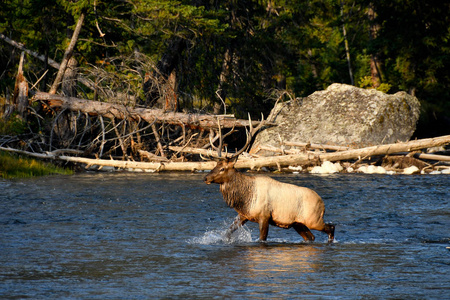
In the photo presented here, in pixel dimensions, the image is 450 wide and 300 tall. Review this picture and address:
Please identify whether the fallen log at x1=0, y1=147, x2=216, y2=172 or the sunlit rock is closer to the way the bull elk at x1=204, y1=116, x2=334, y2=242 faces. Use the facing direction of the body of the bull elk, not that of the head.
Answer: the fallen log

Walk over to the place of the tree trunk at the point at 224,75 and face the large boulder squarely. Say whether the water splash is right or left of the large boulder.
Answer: right

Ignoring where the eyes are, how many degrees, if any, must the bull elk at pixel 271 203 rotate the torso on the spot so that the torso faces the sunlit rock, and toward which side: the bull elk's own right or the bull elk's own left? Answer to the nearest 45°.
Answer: approximately 135° to the bull elk's own right

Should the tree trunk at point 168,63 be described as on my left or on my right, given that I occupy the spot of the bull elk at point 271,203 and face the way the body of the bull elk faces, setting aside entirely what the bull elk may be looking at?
on my right

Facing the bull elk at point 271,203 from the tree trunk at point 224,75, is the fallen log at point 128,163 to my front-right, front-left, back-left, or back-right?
front-right

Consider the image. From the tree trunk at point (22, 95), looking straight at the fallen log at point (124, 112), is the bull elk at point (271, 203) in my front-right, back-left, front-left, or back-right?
front-right

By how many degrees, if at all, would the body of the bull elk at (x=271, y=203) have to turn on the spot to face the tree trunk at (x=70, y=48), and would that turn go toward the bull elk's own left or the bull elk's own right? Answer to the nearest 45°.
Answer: approximately 45° to the bull elk's own right

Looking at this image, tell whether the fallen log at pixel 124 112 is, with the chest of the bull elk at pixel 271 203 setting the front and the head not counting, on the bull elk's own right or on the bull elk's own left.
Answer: on the bull elk's own right

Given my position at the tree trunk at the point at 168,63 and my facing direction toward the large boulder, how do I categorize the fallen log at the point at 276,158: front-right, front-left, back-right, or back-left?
front-right

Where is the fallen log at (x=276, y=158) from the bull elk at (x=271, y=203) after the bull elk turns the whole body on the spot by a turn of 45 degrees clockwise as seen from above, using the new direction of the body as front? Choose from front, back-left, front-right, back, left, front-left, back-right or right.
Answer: front-right

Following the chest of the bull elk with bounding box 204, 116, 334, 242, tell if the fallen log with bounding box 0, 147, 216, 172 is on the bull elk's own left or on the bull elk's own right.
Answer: on the bull elk's own right

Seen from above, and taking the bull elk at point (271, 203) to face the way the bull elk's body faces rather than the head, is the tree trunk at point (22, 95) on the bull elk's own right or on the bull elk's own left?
on the bull elk's own right

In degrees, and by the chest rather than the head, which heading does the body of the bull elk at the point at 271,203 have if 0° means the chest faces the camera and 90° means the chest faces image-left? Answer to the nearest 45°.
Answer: approximately 90°

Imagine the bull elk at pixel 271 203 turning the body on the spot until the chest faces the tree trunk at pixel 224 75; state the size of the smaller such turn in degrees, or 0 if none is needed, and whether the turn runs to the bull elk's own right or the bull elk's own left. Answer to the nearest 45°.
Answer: approximately 90° to the bull elk's own right
